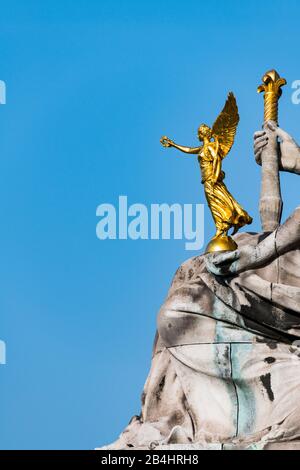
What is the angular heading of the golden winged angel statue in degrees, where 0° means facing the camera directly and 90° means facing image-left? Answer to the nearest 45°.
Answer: approximately 90°
